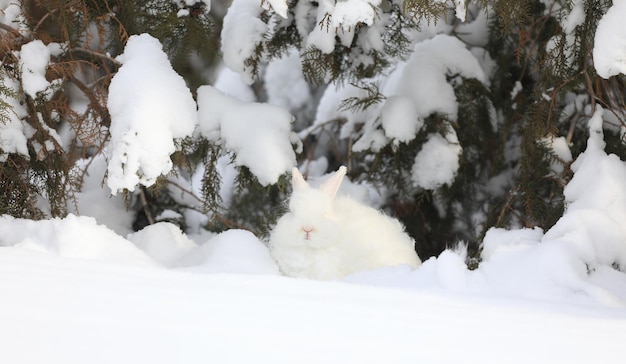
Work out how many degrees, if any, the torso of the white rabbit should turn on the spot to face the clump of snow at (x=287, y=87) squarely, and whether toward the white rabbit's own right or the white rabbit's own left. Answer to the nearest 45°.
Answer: approximately 135° to the white rabbit's own right

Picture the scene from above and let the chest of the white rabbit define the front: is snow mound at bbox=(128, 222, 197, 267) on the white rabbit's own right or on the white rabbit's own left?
on the white rabbit's own right

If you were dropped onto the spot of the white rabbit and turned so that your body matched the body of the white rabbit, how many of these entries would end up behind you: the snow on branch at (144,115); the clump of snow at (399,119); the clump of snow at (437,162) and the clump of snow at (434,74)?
3

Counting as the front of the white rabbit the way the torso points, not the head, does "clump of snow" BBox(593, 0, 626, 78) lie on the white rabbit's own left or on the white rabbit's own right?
on the white rabbit's own left

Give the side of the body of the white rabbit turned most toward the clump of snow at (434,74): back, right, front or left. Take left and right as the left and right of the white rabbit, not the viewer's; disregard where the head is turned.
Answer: back

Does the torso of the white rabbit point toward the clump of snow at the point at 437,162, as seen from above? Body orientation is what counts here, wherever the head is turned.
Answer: no

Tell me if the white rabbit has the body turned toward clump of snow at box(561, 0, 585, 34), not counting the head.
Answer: no

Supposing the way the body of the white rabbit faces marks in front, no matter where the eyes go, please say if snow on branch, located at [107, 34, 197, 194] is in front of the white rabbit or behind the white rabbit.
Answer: in front

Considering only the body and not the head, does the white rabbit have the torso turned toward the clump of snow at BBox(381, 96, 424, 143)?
no

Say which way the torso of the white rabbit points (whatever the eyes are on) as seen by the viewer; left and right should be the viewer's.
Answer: facing the viewer and to the left of the viewer

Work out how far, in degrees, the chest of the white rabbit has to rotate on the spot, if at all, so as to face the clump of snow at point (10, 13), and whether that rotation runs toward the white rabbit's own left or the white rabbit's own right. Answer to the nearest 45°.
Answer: approximately 45° to the white rabbit's own right

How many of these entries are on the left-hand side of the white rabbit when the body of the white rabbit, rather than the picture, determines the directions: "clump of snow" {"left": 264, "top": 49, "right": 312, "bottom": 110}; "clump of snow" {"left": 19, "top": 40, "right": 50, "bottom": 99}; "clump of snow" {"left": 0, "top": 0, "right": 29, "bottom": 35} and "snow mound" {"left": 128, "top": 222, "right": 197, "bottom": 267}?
0

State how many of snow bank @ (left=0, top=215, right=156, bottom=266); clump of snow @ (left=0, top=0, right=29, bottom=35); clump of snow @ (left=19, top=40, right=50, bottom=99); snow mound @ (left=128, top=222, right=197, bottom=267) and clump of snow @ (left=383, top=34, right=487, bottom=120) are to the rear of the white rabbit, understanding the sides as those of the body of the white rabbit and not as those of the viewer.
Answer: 1
